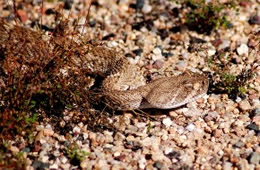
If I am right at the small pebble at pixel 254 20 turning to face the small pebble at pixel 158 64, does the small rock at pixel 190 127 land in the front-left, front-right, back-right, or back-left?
front-left

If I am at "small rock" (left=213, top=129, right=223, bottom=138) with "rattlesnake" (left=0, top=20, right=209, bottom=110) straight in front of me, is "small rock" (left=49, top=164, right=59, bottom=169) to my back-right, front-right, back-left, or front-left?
front-left

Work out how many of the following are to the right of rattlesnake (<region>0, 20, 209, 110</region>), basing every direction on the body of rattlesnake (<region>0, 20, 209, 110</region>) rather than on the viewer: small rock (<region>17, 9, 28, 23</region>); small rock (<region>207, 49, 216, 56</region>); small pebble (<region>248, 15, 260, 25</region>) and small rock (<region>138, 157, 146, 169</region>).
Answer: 1

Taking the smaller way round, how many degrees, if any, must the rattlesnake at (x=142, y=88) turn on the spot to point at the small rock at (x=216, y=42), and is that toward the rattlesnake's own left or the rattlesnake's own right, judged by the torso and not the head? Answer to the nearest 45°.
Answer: approximately 45° to the rattlesnake's own left

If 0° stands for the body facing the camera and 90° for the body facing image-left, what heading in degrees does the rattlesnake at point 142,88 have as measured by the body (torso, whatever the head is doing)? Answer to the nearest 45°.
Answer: approximately 270°

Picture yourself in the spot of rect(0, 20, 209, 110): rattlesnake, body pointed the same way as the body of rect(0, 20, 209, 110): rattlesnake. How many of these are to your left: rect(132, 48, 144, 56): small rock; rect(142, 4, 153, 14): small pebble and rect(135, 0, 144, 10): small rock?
3

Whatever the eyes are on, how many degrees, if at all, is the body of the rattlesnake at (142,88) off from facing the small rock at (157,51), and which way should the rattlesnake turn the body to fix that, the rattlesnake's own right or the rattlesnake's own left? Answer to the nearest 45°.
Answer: approximately 90° to the rattlesnake's own left

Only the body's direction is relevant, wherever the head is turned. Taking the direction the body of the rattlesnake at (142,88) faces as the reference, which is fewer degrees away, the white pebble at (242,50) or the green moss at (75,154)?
the white pebble

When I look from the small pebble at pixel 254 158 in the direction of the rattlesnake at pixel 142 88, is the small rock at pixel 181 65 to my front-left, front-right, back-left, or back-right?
front-right

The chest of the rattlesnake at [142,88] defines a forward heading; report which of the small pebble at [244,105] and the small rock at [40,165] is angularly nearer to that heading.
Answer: the small pebble

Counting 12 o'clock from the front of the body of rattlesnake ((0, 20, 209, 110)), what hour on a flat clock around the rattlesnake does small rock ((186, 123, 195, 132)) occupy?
The small rock is roughly at 1 o'clock from the rattlesnake.

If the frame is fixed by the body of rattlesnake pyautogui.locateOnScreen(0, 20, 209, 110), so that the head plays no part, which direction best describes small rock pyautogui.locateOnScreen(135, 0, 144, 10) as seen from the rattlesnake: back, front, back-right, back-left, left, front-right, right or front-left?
left

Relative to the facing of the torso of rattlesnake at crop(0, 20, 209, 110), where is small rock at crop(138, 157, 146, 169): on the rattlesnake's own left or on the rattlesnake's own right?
on the rattlesnake's own right

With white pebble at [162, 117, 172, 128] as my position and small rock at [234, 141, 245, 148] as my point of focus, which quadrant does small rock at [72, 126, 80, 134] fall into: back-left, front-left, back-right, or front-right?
back-right

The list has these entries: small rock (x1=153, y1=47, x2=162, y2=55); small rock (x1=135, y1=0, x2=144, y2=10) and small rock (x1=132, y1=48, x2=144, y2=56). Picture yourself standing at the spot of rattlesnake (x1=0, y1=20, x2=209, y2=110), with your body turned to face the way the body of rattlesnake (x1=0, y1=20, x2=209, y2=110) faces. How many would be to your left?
3

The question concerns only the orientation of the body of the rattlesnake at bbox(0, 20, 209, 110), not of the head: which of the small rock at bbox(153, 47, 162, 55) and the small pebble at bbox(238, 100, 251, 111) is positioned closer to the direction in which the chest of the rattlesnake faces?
the small pebble

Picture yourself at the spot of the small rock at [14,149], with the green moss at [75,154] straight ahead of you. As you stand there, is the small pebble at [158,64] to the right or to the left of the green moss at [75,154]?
left

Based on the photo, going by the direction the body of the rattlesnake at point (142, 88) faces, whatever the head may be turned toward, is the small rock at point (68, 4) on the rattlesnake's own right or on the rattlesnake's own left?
on the rattlesnake's own left
